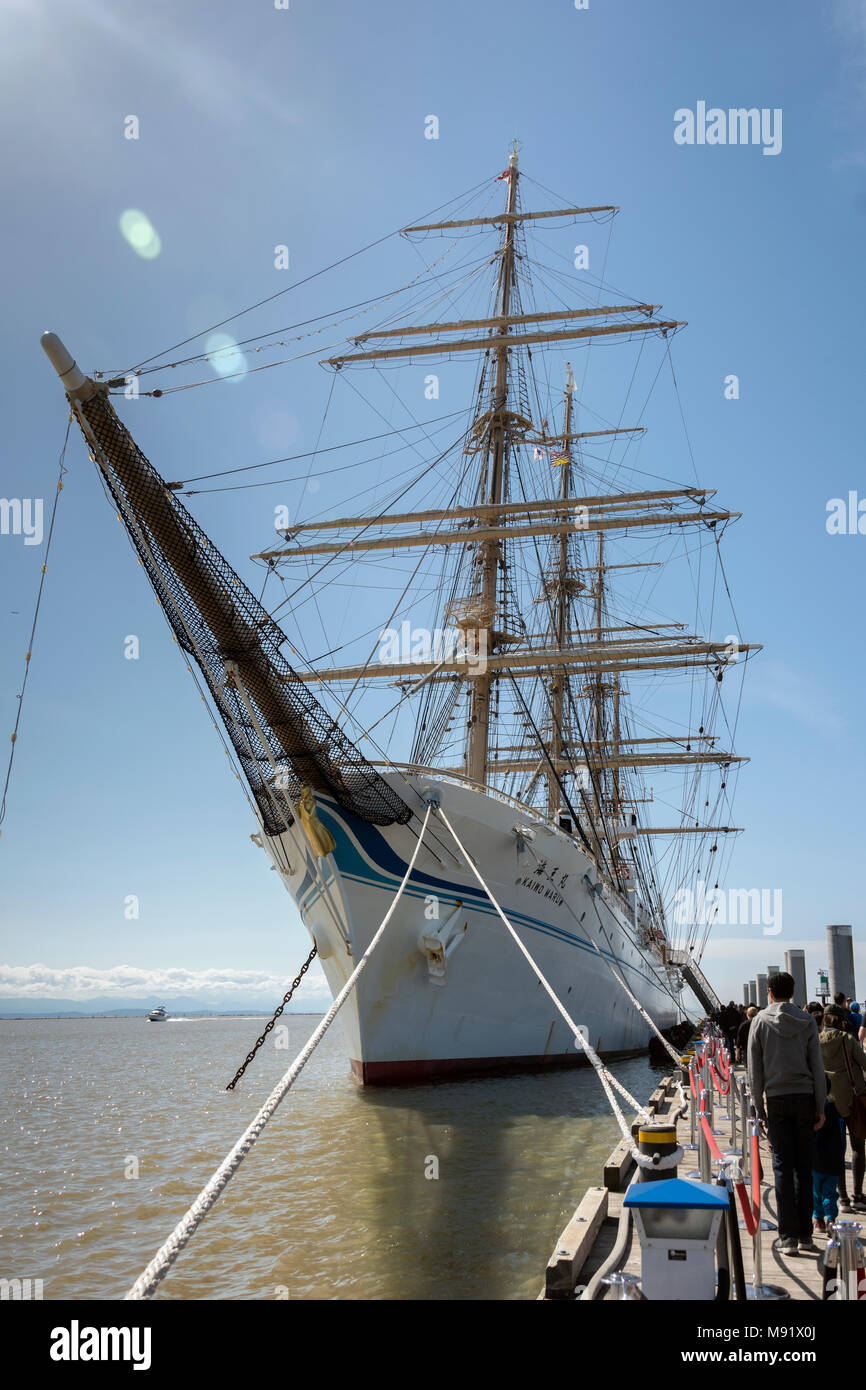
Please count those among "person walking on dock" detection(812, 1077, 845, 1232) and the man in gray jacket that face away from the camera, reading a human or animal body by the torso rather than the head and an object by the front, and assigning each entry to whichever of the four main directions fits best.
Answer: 2

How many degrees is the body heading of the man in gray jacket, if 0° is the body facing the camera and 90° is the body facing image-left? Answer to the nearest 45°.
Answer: approximately 180°

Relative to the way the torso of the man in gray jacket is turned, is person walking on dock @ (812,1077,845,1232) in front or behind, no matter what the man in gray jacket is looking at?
in front

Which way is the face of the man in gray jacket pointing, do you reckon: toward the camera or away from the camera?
away from the camera

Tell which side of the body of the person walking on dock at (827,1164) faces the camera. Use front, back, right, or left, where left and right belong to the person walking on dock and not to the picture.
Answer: back

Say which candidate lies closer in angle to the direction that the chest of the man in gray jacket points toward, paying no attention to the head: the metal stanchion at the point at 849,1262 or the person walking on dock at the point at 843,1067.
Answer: the person walking on dock

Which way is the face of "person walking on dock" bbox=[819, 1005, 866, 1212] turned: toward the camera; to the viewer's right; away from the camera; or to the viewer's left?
away from the camera

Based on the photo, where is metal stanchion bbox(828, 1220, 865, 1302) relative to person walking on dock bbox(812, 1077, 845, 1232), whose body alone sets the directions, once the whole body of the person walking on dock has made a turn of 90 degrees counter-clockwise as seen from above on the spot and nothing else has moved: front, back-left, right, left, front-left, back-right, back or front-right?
left
